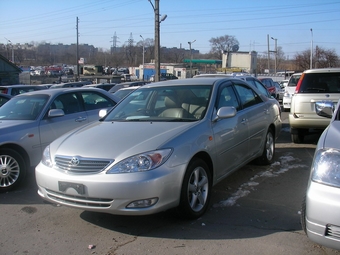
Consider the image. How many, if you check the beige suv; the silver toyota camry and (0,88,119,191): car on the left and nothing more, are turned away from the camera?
1

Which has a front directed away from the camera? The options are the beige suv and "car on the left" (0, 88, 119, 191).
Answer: the beige suv

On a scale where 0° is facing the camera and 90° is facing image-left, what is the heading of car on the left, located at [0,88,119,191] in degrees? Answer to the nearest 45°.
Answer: approximately 45°

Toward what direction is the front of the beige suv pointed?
away from the camera

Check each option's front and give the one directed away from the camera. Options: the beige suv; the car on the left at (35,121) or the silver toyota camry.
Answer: the beige suv

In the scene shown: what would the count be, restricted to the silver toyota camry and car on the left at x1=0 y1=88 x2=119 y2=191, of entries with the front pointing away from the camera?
0

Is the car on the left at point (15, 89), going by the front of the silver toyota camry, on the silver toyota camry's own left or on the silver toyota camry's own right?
on the silver toyota camry's own right

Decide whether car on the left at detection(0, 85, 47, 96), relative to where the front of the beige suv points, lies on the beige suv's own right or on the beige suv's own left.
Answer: on the beige suv's own left

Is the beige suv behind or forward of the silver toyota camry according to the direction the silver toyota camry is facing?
behind

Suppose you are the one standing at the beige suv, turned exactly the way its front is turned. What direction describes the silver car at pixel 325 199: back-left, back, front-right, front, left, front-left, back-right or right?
back

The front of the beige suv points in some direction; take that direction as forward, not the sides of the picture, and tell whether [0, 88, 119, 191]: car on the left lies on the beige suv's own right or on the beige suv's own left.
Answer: on the beige suv's own left

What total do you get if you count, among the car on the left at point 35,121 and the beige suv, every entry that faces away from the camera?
1
